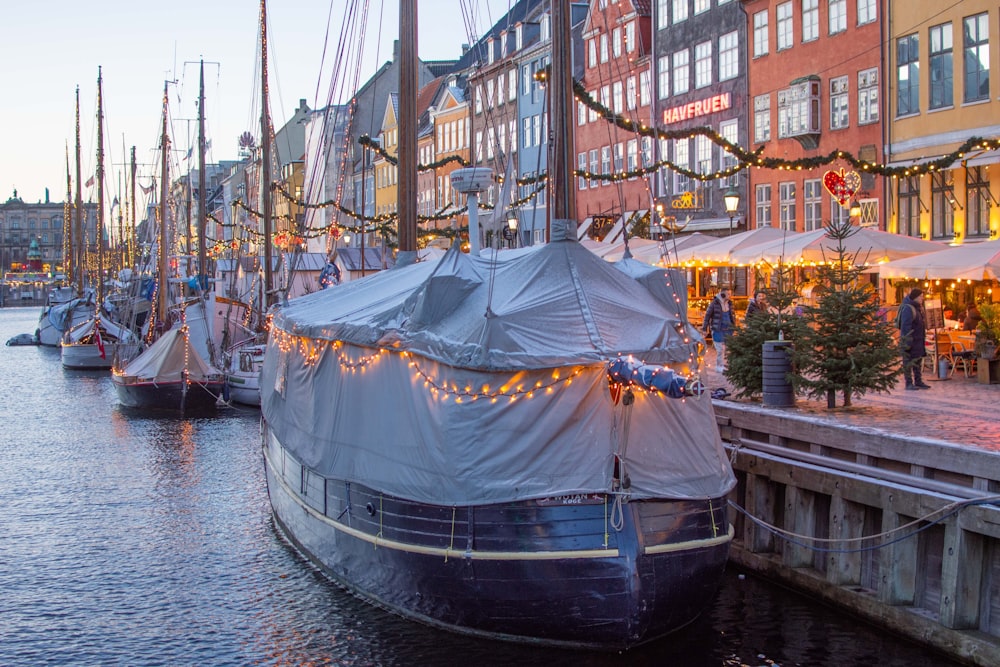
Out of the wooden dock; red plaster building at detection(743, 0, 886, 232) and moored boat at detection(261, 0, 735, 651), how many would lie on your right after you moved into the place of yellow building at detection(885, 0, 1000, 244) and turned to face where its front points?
1

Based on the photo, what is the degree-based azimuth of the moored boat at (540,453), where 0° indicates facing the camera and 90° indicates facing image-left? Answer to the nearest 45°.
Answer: approximately 135°

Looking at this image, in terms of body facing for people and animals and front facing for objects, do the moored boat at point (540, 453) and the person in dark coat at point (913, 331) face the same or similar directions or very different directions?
very different directions

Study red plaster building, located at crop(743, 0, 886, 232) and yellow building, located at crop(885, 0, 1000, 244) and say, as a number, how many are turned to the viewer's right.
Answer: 0

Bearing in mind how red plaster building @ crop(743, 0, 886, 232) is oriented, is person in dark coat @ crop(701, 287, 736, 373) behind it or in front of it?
in front

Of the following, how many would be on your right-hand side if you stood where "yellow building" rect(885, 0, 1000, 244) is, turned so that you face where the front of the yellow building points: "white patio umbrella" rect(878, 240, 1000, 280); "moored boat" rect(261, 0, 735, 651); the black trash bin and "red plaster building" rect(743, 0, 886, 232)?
1

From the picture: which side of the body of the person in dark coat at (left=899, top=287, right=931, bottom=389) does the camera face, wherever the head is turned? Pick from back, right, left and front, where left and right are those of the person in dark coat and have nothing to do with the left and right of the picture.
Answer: right

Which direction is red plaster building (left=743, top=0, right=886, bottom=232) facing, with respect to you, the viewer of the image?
facing the viewer and to the left of the viewer
